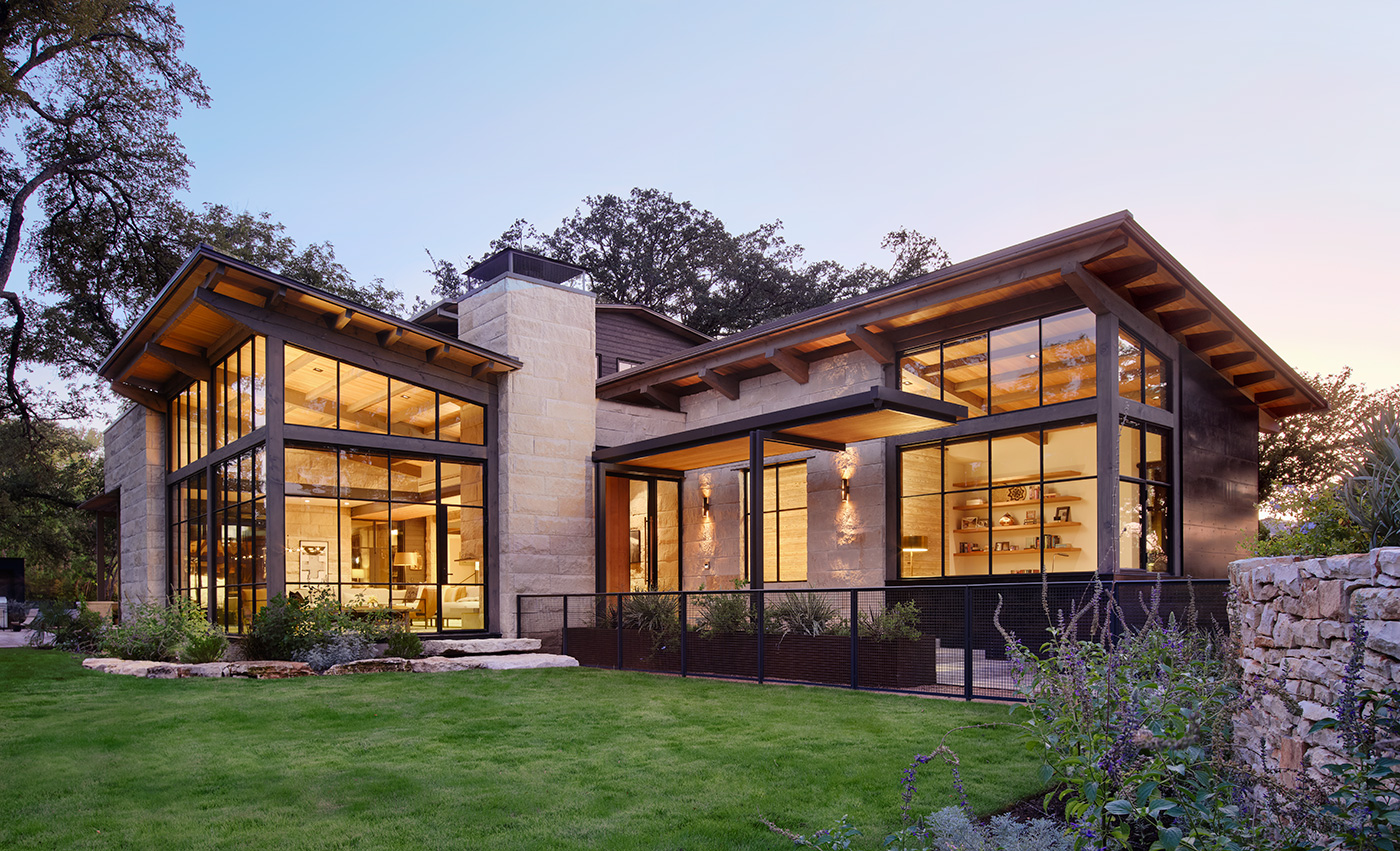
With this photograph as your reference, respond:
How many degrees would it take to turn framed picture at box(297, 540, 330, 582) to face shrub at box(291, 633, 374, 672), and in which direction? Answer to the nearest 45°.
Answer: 0° — it already faces it

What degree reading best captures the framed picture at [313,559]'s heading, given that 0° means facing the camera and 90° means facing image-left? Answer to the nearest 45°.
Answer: approximately 0°

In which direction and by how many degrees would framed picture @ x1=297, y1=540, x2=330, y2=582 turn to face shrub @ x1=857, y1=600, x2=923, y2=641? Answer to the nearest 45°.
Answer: approximately 45° to its left

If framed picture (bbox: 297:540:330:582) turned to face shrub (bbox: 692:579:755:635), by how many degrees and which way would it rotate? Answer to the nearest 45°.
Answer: approximately 45° to its left

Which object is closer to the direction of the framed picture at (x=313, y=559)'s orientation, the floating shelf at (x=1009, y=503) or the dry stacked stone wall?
the dry stacked stone wall

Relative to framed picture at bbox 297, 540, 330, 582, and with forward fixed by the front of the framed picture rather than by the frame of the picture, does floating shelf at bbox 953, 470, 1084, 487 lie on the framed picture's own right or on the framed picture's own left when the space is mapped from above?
on the framed picture's own left

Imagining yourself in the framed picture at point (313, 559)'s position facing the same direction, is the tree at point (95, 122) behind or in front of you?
behind
